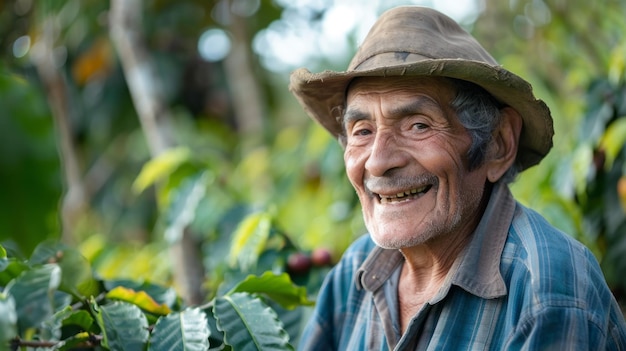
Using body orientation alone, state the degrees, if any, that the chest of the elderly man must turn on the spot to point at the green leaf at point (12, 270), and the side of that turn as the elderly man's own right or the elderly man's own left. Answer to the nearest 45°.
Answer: approximately 45° to the elderly man's own right

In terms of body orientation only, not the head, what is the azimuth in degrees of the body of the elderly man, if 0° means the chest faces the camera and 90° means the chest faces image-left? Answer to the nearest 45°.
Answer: approximately 45°

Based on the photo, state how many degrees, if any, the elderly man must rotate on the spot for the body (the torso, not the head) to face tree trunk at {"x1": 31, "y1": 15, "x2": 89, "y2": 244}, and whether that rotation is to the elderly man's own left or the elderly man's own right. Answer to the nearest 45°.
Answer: approximately 90° to the elderly man's own right

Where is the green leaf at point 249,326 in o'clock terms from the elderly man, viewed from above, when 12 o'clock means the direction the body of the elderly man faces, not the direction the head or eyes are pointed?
The green leaf is roughly at 1 o'clock from the elderly man.

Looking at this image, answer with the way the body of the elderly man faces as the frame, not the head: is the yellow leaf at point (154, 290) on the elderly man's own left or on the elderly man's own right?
on the elderly man's own right
